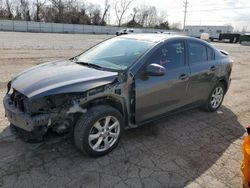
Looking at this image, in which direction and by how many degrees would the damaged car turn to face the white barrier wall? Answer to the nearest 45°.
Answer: approximately 135° to its right

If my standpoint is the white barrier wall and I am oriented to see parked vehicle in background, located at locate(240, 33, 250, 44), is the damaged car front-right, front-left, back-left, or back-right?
front-right

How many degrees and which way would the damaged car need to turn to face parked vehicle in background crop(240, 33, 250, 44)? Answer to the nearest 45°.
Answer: approximately 180°

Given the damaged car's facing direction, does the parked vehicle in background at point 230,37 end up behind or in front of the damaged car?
behind
